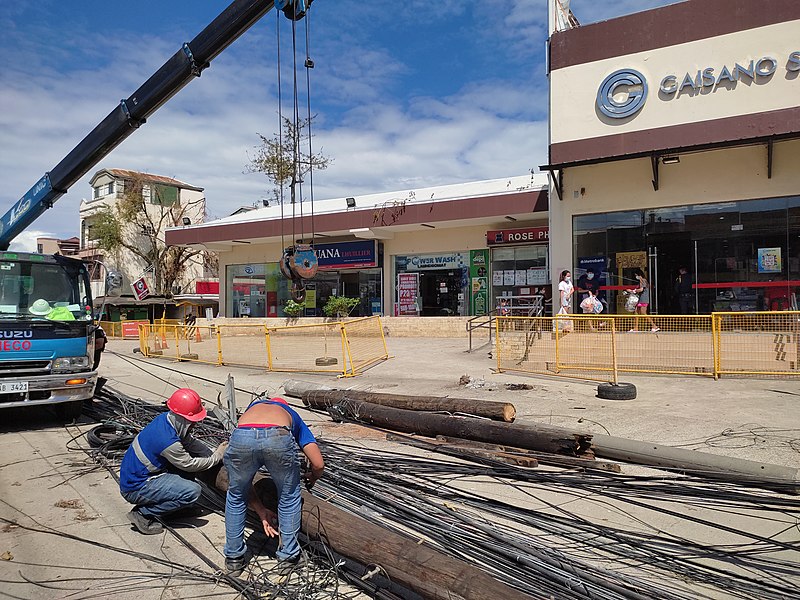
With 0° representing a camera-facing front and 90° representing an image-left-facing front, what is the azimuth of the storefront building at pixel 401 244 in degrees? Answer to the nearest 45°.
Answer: approximately 45°

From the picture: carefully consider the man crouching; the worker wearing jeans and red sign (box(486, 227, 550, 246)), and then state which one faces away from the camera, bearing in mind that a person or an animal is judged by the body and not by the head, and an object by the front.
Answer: the worker wearing jeans

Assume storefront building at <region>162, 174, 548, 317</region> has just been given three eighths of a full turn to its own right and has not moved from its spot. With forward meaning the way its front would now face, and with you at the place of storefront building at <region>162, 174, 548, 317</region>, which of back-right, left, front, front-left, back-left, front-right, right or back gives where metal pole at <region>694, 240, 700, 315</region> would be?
back-right

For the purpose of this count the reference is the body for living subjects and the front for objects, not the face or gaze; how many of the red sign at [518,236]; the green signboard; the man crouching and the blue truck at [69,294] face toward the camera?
3

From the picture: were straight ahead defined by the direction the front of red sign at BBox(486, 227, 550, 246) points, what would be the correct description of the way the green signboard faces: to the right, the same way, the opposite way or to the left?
the same way

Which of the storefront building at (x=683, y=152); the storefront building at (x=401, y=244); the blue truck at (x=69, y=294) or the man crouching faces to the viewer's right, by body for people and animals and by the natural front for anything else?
the man crouching

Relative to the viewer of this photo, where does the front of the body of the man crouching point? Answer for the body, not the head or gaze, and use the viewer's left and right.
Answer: facing to the right of the viewer

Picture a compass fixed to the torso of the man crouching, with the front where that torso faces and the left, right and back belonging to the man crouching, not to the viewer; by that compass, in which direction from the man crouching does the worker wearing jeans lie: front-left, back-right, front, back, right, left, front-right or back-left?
front-right

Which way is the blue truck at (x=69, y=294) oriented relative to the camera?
toward the camera

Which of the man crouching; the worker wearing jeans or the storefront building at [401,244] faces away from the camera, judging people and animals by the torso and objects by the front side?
the worker wearing jeans

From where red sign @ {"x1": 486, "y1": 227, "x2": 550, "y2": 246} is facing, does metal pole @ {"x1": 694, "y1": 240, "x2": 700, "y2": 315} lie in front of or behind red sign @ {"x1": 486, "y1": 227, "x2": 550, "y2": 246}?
in front

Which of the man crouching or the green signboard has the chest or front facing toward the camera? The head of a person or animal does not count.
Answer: the green signboard

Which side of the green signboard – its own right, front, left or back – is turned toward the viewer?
front

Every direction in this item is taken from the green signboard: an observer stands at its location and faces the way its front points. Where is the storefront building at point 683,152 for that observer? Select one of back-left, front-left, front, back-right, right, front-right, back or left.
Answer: front-left

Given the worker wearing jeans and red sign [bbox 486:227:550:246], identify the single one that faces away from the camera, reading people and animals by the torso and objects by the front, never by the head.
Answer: the worker wearing jeans

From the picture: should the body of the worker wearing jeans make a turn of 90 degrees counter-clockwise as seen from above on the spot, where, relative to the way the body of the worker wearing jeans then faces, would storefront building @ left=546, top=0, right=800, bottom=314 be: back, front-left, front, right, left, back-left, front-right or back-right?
back-right

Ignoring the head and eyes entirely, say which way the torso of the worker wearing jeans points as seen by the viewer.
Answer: away from the camera

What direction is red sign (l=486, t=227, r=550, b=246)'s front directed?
toward the camera

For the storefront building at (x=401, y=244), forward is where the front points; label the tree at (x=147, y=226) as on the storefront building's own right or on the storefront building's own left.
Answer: on the storefront building's own right

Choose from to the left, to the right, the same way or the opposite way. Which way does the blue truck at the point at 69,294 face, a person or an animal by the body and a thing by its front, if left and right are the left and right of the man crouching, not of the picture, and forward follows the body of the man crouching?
to the right
